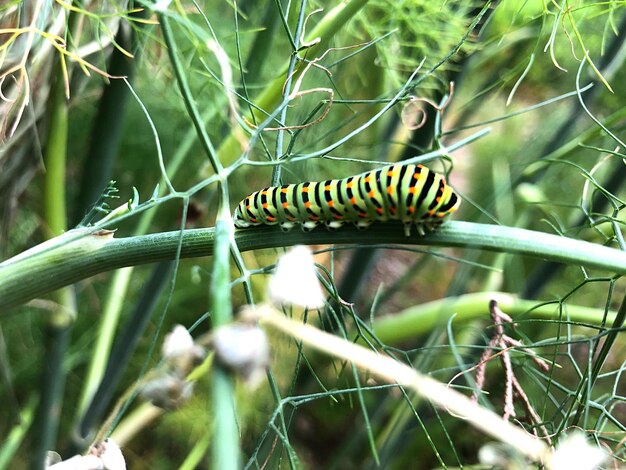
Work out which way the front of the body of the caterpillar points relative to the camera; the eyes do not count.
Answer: to the viewer's right
